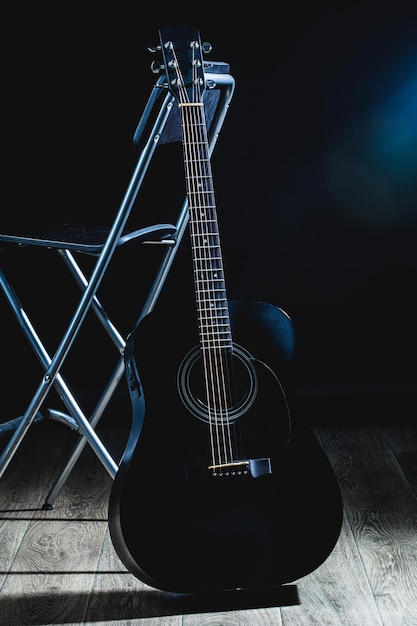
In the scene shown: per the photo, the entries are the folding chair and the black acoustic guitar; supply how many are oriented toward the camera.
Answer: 1

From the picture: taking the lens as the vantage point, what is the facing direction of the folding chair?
facing away from the viewer and to the left of the viewer

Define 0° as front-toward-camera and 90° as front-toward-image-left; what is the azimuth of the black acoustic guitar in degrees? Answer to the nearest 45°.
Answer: approximately 0°

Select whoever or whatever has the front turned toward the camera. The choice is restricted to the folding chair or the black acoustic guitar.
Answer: the black acoustic guitar
